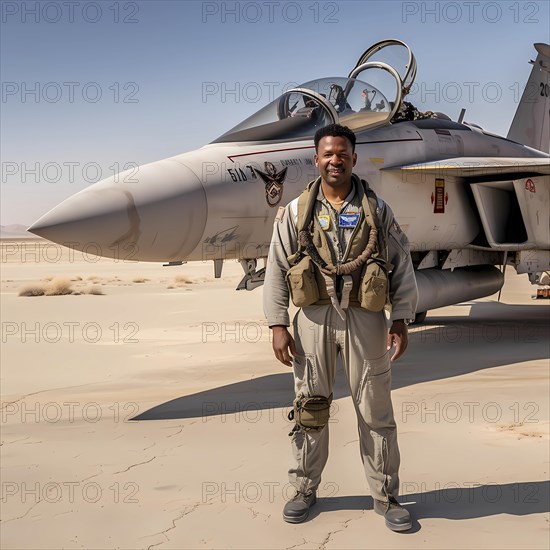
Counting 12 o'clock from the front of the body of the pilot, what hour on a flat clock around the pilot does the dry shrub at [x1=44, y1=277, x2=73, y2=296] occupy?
The dry shrub is roughly at 5 o'clock from the pilot.

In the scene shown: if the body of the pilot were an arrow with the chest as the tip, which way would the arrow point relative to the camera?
toward the camera

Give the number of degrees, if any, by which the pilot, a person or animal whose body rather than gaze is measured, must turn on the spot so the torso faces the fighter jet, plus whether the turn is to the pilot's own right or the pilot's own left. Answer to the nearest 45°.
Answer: approximately 180°
